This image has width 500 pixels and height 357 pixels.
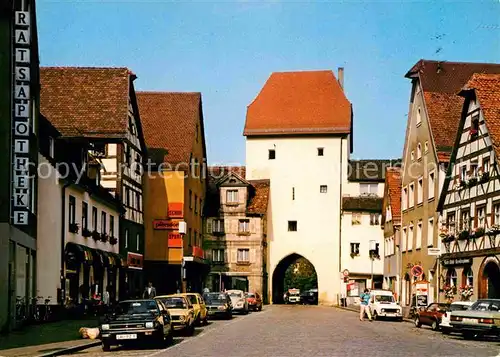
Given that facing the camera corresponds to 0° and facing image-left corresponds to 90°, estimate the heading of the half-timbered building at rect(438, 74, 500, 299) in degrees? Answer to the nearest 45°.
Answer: approximately 45°

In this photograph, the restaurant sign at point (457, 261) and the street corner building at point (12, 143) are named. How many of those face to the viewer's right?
1

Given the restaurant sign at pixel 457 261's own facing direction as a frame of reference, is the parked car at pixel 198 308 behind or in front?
in front

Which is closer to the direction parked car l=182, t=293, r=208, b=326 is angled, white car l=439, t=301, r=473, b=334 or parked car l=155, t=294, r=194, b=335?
the parked car

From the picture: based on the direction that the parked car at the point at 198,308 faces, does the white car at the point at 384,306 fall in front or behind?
behind

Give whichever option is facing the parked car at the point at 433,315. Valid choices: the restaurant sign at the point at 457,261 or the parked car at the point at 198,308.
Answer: the restaurant sign

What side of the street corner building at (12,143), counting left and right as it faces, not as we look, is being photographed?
right

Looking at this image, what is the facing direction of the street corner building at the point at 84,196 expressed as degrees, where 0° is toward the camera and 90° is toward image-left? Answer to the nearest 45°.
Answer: approximately 315°

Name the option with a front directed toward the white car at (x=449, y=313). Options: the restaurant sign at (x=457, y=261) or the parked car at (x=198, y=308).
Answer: the restaurant sign

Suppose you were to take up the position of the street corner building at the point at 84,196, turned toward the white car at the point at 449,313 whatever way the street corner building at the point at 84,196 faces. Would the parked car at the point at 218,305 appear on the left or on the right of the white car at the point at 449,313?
left

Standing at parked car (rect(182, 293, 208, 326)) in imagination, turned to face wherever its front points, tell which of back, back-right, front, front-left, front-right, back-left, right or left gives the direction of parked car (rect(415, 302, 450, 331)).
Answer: back-left

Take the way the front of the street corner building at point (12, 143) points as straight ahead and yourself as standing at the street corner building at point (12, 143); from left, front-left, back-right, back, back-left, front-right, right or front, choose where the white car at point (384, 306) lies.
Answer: front-left
